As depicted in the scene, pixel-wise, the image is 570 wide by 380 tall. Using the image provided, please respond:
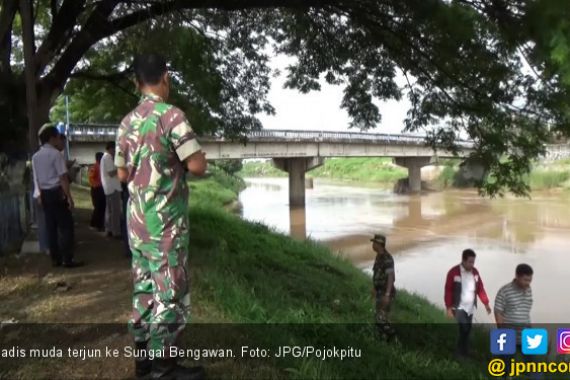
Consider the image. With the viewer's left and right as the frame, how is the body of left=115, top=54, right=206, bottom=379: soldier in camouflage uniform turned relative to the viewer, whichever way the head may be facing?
facing away from the viewer and to the right of the viewer

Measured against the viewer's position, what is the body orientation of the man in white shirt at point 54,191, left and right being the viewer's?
facing away from the viewer and to the right of the viewer

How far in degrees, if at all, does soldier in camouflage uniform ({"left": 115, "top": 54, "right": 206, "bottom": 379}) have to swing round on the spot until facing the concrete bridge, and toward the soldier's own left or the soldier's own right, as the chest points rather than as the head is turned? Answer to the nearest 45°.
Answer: approximately 45° to the soldier's own left

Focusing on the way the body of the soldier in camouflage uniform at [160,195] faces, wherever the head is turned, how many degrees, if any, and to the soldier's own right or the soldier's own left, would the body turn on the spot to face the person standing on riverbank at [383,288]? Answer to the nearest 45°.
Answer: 0° — they already face them

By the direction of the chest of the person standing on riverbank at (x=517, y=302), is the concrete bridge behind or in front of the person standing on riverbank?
behind

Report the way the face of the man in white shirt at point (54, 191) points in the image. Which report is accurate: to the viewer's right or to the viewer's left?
to the viewer's right

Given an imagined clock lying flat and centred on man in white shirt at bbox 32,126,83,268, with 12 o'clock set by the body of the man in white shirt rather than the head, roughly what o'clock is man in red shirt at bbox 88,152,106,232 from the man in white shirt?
The man in red shirt is roughly at 11 o'clock from the man in white shirt.

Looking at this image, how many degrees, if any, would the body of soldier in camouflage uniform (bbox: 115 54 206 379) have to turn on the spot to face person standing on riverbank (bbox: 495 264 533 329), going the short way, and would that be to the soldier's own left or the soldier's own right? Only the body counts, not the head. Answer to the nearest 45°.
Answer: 0° — they already face them

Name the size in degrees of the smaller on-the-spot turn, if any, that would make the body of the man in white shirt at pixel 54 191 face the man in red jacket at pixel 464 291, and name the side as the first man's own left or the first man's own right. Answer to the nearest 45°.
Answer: approximately 45° to the first man's own right
